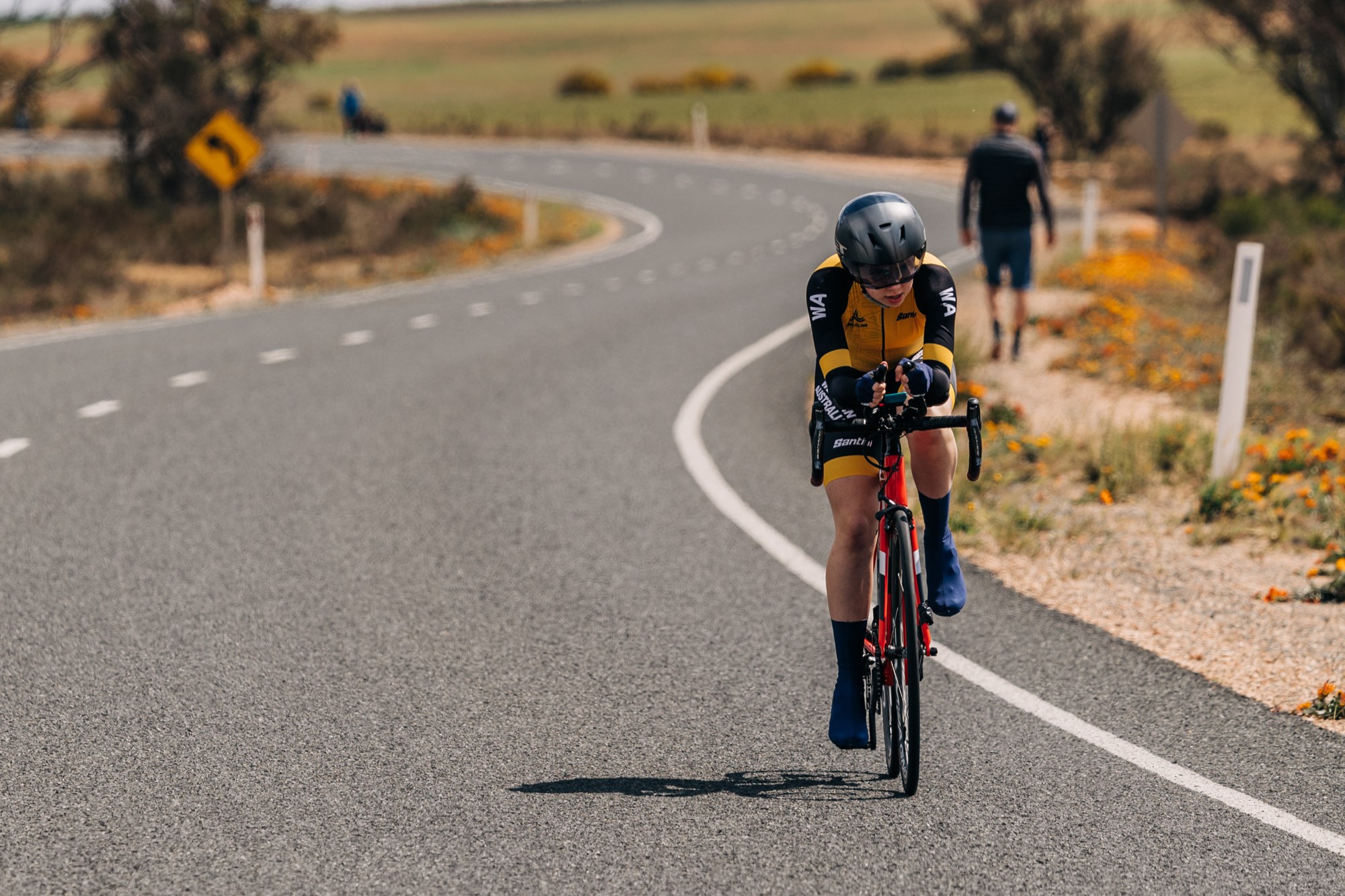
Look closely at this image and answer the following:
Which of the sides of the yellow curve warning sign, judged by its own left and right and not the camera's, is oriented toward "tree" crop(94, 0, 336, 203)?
back

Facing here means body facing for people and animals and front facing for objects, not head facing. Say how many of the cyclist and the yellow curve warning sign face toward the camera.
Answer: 2

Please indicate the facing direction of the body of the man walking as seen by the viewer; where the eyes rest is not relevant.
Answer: away from the camera

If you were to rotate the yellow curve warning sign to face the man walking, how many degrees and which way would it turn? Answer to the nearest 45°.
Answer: approximately 45° to its left

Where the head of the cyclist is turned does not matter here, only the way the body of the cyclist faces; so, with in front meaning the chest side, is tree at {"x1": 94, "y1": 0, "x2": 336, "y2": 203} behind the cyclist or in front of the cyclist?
behind

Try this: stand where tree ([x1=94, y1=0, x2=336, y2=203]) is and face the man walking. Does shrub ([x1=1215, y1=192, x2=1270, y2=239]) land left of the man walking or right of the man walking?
left

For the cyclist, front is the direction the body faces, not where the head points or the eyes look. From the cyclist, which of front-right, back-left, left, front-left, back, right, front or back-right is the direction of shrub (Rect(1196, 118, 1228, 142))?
back

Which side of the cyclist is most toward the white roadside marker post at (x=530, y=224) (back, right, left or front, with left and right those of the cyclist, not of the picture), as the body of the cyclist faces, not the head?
back

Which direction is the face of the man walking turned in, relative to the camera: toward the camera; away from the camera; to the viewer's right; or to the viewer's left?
away from the camera

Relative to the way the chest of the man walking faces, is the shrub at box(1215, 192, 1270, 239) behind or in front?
in front

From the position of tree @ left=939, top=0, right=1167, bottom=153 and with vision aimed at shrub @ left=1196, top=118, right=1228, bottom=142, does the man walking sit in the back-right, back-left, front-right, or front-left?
back-right

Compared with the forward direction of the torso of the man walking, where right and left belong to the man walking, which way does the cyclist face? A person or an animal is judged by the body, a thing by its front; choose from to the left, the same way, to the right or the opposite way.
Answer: the opposite way

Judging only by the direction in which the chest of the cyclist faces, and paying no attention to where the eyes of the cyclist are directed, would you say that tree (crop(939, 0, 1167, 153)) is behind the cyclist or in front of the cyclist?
behind

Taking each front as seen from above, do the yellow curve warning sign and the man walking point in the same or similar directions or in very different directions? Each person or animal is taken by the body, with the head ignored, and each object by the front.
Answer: very different directions
